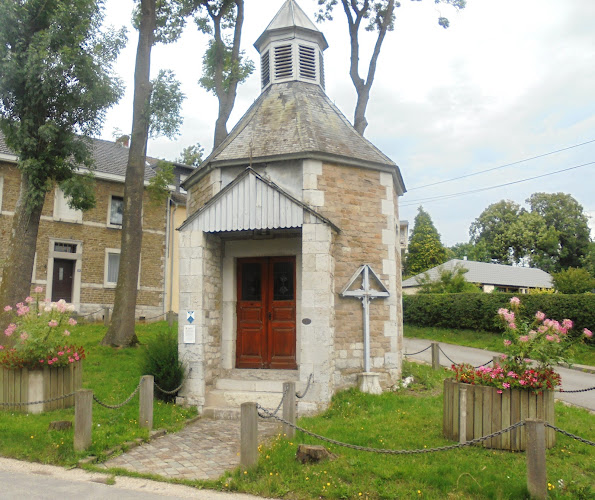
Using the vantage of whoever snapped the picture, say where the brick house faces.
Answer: facing the viewer and to the right of the viewer

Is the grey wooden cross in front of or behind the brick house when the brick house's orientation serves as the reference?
in front

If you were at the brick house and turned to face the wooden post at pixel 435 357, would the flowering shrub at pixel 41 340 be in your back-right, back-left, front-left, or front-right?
front-right

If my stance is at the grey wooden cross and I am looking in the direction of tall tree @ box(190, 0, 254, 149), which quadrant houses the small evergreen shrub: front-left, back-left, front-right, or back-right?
front-left

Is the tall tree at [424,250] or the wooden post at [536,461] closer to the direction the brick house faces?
the wooden post

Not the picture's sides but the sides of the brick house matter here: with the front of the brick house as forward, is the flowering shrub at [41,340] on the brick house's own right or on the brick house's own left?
on the brick house's own right

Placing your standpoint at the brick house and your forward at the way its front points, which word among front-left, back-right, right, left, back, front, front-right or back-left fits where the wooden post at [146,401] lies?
front-right

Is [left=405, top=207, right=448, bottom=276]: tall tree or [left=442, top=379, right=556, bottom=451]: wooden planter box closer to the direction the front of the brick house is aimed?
the wooden planter box

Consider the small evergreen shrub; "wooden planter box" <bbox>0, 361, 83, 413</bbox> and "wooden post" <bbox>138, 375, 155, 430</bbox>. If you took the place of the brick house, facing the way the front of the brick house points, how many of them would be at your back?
0
